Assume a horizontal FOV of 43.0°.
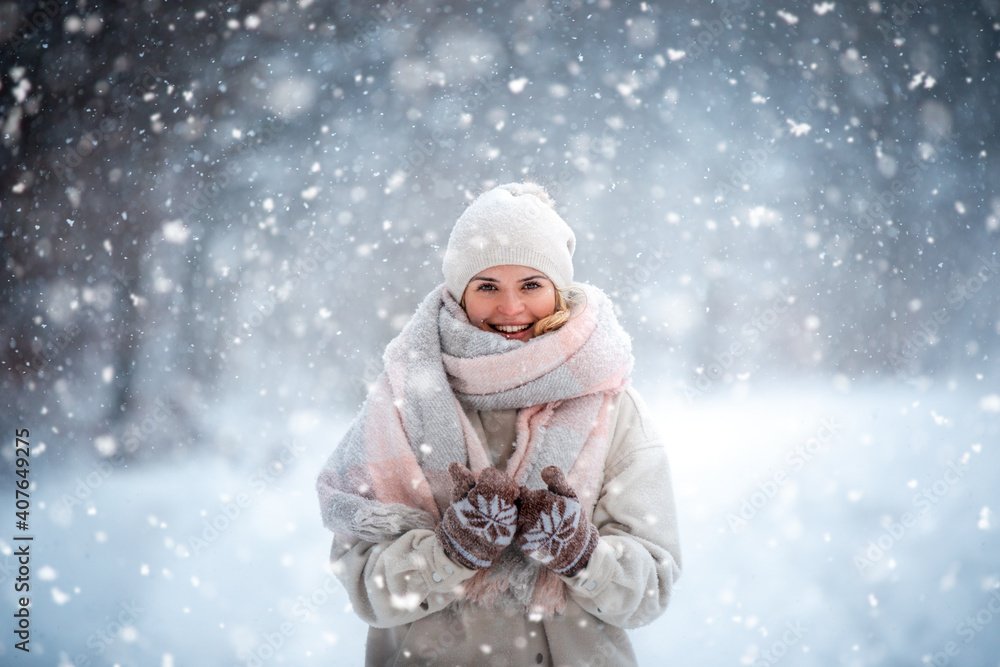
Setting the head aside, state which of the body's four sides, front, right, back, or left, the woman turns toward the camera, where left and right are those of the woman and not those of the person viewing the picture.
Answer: front

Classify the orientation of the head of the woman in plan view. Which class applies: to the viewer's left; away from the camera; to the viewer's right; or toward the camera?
toward the camera
